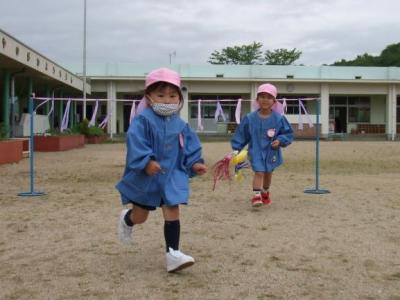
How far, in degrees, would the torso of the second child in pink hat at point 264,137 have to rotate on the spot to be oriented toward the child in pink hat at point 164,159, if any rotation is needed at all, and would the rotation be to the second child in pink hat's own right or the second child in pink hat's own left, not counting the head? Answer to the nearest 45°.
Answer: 0° — they already face them

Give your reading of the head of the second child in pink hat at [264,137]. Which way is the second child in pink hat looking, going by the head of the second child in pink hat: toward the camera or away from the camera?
toward the camera

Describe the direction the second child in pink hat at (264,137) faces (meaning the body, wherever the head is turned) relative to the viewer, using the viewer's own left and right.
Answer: facing the viewer

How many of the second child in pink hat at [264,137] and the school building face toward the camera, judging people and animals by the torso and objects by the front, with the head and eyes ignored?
2

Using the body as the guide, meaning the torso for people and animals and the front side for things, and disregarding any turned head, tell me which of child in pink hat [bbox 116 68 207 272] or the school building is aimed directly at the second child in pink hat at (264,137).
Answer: the school building

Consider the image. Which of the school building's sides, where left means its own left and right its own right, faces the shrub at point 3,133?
front

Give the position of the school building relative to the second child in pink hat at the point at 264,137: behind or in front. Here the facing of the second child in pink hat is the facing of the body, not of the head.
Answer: behind

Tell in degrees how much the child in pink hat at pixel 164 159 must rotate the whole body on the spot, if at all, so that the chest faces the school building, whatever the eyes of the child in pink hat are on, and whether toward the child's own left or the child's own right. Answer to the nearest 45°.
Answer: approximately 135° to the child's own left

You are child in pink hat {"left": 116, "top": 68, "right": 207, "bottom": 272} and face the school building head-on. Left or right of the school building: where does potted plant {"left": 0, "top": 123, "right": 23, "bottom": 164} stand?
left

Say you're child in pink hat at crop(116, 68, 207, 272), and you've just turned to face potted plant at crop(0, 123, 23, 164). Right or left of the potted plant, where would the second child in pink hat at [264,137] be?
right

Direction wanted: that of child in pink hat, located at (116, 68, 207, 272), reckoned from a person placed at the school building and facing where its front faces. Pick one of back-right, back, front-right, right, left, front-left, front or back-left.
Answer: front

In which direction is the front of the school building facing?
toward the camera

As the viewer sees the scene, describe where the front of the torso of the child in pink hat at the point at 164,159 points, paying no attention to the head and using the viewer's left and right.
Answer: facing the viewer and to the right of the viewer

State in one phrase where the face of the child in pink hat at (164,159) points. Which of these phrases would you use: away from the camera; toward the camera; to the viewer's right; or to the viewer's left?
toward the camera

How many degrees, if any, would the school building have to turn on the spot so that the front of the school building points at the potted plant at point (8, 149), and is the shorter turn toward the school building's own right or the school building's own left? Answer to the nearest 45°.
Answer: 0° — it already faces it

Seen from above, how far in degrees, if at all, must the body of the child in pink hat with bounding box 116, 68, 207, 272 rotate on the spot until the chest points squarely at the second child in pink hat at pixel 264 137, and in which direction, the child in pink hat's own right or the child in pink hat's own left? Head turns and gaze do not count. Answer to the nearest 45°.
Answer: approximately 90° to the child in pink hat's own left
